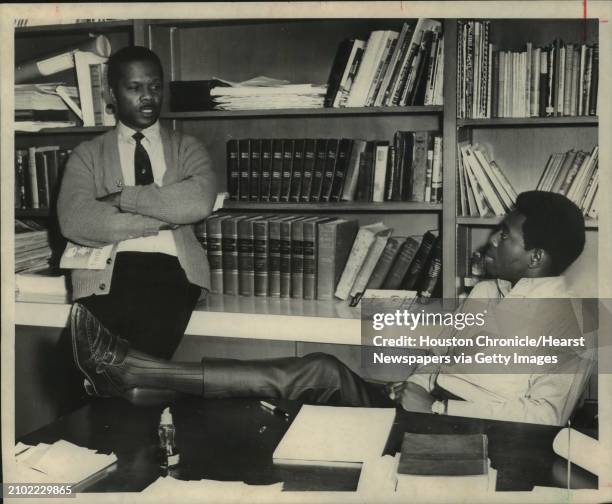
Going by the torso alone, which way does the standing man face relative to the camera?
toward the camera

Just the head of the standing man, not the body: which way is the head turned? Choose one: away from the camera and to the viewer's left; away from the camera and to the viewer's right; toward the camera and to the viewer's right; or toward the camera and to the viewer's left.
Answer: toward the camera and to the viewer's right

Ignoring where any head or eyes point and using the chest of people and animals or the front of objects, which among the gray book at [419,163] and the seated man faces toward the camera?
the gray book

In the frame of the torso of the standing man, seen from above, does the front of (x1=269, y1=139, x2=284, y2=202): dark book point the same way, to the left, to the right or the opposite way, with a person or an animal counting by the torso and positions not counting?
the same way

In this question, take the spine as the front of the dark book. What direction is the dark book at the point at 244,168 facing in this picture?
toward the camera

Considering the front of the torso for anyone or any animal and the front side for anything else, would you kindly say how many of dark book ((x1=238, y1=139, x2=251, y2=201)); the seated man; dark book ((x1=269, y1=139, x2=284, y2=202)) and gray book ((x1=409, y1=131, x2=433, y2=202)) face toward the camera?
3

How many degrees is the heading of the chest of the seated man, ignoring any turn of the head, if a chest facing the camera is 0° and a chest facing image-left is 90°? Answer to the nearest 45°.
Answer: approximately 90°

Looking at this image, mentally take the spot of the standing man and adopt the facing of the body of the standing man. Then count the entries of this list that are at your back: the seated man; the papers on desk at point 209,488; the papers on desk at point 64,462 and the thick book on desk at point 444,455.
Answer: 0

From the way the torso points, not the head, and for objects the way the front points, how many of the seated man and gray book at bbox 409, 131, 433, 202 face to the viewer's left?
1
